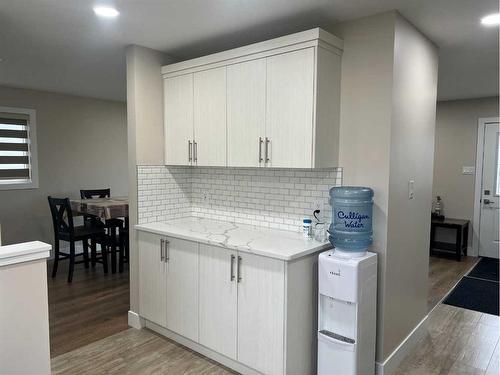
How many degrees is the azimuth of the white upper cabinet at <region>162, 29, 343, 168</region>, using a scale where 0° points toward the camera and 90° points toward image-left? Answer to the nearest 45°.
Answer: approximately 45°

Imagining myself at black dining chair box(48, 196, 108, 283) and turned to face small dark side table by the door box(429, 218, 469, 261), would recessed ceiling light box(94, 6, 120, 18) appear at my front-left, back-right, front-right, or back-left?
front-right

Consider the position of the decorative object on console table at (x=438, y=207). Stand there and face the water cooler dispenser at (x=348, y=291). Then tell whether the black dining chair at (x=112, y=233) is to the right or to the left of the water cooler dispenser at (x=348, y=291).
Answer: right

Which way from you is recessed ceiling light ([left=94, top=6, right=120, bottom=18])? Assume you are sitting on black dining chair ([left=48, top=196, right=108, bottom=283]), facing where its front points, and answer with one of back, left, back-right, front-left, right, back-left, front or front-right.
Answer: back-right

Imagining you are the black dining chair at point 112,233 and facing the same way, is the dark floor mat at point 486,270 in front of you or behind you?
in front

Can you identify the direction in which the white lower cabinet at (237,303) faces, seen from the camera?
facing the viewer and to the left of the viewer

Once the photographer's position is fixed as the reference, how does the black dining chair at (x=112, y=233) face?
facing the viewer and to the right of the viewer

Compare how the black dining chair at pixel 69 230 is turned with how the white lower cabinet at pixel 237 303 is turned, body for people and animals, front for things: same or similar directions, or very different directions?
very different directions

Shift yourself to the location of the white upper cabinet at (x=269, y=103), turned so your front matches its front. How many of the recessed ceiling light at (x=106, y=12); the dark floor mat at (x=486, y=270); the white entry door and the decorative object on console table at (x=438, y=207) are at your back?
3

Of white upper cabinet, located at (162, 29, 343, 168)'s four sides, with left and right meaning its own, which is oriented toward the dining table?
right
